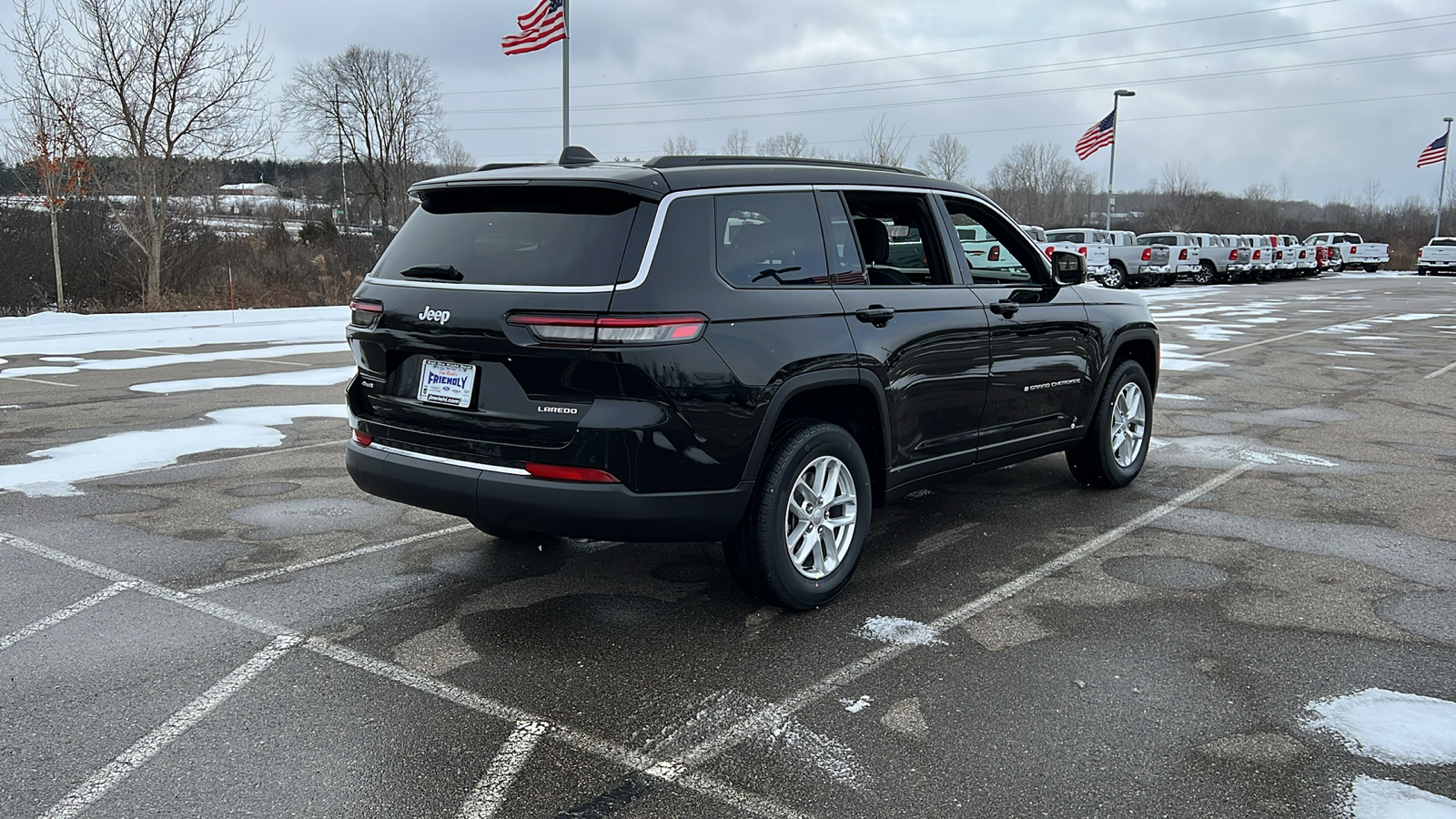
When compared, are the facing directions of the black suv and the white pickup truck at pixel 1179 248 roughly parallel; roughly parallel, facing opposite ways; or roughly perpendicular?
roughly perpendicular

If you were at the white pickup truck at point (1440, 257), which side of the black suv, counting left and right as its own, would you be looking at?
front

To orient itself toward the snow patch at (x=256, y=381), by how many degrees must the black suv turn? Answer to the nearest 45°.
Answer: approximately 90° to its left

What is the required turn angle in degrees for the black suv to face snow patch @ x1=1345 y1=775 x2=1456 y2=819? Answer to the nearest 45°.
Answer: approximately 90° to its right

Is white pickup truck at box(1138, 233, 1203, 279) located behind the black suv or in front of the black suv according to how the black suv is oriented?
in front

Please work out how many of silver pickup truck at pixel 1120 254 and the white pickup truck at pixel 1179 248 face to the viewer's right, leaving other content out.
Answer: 0

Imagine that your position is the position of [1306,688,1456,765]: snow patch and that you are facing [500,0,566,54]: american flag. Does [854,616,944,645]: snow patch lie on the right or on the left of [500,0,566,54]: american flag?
left

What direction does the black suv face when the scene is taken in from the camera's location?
facing away from the viewer and to the right of the viewer
